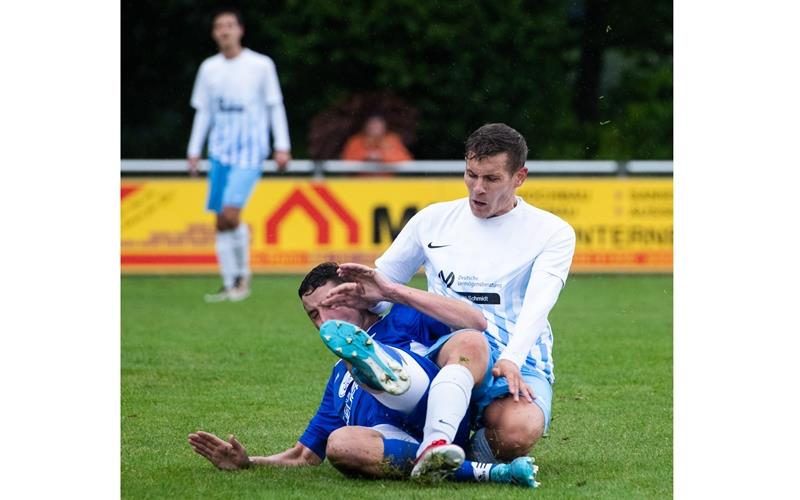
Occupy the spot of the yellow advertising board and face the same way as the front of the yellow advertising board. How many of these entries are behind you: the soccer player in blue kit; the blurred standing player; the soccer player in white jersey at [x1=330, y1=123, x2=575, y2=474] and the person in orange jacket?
1

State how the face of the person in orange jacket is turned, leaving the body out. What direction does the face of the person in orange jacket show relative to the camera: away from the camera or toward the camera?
toward the camera

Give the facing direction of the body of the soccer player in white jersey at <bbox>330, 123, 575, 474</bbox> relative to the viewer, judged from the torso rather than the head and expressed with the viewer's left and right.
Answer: facing the viewer and to the left of the viewer

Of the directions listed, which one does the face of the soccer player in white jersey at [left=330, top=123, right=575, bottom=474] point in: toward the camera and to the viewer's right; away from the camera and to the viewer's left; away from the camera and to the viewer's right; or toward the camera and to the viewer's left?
toward the camera and to the viewer's left

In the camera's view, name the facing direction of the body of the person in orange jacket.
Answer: toward the camera

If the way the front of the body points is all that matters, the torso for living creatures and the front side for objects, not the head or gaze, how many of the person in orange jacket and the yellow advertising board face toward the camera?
2

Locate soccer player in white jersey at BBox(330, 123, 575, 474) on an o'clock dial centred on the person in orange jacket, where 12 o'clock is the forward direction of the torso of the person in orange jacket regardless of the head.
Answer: The soccer player in white jersey is roughly at 12 o'clock from the person in orange jacket.

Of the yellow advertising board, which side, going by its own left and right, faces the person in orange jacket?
back

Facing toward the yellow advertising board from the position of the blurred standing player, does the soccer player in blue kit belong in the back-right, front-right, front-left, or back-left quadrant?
back-right

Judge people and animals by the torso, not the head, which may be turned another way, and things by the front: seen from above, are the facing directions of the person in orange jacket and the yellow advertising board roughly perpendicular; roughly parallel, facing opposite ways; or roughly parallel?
roughly parallel

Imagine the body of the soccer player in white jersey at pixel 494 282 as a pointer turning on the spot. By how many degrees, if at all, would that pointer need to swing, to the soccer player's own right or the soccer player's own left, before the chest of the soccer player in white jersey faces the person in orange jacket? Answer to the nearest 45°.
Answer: approximately 135° to the soccer player's own right

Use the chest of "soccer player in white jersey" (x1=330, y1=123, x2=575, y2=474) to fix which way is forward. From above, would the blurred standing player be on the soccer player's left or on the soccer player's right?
on the soccer player's right

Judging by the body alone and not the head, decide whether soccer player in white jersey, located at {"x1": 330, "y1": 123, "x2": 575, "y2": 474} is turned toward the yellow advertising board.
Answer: no

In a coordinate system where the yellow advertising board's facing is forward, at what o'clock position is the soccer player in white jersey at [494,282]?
The soccer player in white jersey is roughly at 12 o'clock from the yellow advertising board.

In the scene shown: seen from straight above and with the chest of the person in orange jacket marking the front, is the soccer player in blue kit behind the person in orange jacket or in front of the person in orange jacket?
in front

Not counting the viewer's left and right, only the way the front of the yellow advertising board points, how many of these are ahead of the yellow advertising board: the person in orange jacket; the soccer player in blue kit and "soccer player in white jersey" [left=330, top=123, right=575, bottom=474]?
2
